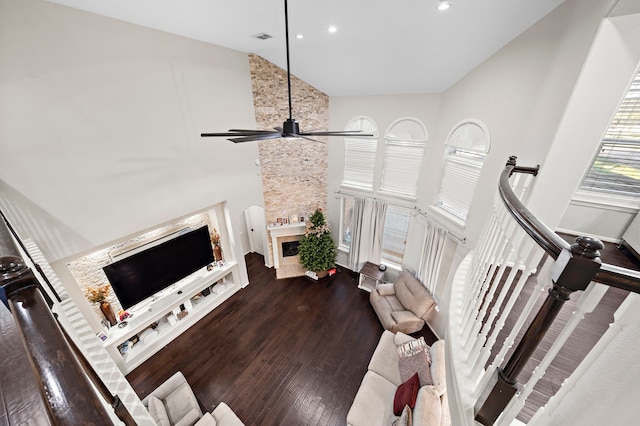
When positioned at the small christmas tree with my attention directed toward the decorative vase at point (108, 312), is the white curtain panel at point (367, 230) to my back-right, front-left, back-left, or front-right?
back-left

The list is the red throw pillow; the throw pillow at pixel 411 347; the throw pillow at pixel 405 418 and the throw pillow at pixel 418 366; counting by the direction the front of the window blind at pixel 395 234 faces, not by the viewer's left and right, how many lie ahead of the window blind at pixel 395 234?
4

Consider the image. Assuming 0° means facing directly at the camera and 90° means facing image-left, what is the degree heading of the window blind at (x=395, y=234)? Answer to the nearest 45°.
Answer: approximately 0°

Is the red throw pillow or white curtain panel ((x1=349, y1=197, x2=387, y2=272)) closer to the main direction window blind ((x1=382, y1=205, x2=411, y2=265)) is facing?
the red throw pillow

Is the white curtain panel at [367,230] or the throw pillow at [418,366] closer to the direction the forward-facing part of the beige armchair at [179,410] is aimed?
the white curtain panel

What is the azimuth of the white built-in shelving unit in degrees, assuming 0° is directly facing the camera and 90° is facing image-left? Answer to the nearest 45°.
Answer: approximately 315°

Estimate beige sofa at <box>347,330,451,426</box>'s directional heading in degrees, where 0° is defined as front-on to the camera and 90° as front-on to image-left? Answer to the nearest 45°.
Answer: approximately 90°

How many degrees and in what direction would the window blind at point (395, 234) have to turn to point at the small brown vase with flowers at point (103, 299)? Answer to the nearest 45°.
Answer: approximately 45° to its right

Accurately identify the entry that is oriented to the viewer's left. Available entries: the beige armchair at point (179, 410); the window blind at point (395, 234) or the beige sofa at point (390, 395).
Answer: the beige sofa

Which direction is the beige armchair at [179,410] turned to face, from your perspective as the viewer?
facing away from the viewer and to the right of the viewer

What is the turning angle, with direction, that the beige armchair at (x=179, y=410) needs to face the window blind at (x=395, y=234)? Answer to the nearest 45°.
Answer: approximately 45° to its right
